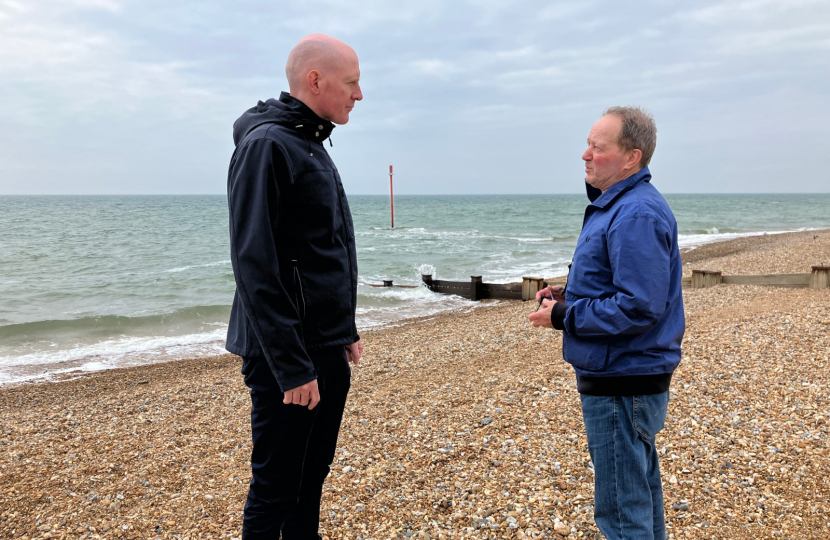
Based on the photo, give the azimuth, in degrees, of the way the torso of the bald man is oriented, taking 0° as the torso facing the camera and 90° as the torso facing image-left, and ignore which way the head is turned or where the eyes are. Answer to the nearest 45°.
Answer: approximately 270°

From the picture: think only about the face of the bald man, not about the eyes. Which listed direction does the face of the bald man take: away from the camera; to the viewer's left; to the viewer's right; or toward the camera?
to the viewer's right

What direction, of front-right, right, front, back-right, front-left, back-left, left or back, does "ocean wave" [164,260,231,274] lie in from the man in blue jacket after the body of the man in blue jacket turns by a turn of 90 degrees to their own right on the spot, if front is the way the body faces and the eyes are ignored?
front-left

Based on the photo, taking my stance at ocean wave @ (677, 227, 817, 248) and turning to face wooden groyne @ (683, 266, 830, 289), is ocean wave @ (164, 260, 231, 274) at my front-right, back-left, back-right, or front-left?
front-right

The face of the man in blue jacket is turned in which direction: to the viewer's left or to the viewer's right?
to the viewer's left

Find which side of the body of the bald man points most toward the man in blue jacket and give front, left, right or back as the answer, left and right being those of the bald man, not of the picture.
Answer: front

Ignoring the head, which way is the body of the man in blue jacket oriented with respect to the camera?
to the viewer's left

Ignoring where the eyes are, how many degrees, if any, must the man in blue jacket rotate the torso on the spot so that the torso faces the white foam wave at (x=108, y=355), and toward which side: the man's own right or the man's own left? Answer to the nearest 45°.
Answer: approximately 45° to the man's own right

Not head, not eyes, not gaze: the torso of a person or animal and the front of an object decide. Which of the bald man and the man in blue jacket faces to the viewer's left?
the man in blue jacket

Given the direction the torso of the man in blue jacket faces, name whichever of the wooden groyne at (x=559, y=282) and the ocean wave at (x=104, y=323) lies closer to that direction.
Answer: the ocean wave

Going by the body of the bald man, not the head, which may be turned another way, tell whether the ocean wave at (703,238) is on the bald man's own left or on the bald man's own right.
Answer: on the bald man's own left

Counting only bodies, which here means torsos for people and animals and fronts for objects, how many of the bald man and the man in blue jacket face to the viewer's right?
1

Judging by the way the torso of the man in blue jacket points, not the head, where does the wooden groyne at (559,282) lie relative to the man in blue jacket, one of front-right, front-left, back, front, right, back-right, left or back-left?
right

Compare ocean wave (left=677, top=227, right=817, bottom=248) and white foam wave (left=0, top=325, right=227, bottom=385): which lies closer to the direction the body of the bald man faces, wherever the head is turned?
the ocean wave
